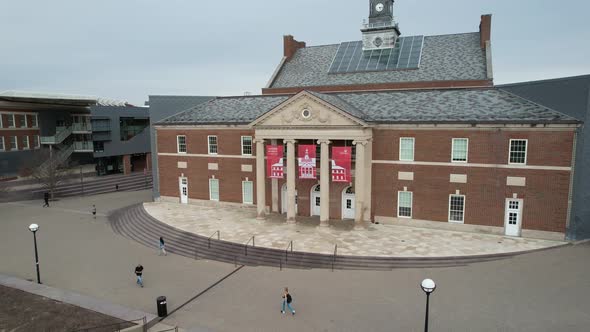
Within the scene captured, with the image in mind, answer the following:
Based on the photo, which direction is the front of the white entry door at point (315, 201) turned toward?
toward the camera

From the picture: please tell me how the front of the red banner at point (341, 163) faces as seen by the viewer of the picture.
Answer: facing the viewer

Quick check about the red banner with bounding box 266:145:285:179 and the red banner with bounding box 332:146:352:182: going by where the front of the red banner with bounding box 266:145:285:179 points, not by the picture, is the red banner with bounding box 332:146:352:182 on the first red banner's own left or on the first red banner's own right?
on the first red banner's own left

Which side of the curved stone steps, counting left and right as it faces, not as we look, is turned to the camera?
front

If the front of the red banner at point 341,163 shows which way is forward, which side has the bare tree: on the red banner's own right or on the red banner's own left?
on the red banner's own right
